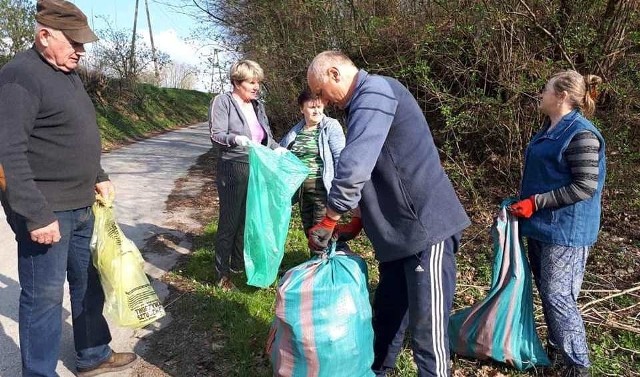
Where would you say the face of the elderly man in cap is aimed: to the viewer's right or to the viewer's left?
to the viewer's right

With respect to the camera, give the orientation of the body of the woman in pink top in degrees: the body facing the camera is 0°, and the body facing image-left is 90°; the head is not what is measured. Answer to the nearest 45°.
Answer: approximately 315°

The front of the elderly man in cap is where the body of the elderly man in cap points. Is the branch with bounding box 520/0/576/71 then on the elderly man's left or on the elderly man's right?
on the elderly man's left

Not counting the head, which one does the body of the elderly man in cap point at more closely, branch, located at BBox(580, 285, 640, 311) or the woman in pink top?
the branch

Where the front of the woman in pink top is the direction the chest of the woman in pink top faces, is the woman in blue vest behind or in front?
in front

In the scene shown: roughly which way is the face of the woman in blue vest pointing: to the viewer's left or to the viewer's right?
to the viewer's left

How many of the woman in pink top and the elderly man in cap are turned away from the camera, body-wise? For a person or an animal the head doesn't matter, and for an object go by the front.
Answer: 0

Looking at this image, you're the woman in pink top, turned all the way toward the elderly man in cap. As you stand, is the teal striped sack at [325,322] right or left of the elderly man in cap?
left

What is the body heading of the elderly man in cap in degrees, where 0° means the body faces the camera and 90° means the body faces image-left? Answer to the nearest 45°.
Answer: approximately 315°

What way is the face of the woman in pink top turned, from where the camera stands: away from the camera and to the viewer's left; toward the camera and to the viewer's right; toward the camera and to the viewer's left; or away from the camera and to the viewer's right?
toward the camera and to the viewer's right

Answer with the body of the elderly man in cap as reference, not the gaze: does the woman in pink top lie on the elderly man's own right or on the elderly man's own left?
on the elderly man's own left

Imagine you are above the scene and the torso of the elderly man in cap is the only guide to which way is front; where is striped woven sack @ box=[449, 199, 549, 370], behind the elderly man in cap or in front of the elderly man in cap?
in front

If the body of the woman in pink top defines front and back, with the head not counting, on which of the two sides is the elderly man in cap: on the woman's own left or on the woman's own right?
on the woman's own right
